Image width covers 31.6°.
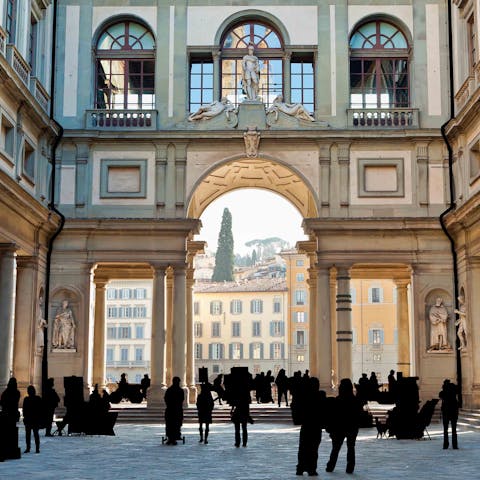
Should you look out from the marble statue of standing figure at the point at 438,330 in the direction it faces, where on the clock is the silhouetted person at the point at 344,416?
The silhouetted person is roughly at 12 o'clock from the marble statue of standing figure.

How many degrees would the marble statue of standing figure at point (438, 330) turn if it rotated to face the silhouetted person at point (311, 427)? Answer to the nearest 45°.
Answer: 0° — it already faces them

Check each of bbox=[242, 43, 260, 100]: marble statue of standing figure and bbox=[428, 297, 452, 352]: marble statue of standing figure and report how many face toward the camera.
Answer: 2

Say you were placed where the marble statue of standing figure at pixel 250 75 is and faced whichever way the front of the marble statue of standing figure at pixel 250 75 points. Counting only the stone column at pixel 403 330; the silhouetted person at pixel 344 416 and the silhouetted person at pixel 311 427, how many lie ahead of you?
2

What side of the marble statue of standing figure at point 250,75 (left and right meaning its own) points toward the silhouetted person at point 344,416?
front

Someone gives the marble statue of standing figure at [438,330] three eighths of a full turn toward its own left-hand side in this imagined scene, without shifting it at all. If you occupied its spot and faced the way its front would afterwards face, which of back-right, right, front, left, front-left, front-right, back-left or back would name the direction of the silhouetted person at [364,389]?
back

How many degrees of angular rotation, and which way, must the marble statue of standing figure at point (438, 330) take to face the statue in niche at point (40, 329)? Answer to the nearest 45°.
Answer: approximately 90° to its right

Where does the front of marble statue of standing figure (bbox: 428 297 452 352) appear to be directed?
toward the camera
